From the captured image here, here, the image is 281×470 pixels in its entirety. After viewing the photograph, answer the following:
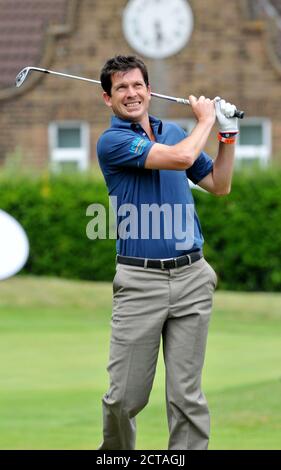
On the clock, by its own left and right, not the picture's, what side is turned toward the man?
front

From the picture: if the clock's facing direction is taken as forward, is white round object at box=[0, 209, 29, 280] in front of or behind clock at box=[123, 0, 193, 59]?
in front

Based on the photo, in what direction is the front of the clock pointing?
toward the camera
